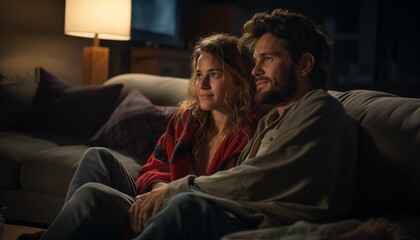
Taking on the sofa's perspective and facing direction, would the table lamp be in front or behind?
behind

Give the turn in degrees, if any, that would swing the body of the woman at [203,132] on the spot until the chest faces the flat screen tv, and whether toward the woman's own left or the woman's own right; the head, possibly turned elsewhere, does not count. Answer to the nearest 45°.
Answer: approximately 135° to the woman's own right

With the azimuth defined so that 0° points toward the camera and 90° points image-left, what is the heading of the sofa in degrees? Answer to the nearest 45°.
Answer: approximately 0°

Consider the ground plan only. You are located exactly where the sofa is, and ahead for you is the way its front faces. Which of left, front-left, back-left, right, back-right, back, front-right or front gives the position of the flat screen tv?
back

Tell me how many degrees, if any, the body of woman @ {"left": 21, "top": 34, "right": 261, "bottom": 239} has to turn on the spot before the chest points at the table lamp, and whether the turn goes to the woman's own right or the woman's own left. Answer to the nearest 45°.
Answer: approximately 135° to the woman's own right
